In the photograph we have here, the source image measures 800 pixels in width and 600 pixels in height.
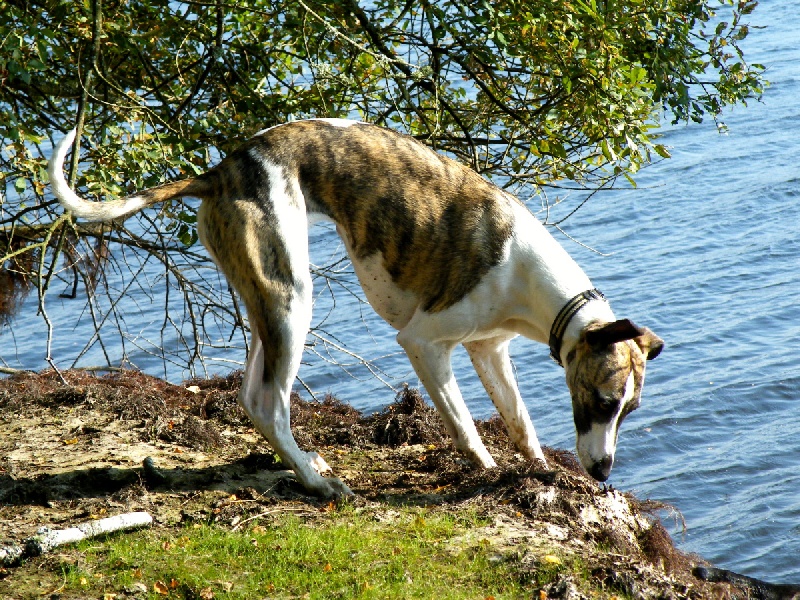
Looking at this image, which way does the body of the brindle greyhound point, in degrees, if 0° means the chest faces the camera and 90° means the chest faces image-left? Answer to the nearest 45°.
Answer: approximately 270°

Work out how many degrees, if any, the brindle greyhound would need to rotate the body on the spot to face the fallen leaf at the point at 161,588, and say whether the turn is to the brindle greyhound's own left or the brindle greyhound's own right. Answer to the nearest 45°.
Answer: approximately 135° to the brindle greyhound's own right

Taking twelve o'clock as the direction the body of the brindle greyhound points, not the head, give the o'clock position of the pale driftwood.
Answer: The pale driftwood is roughly at 5 o'clock from the brindle greyhound.
